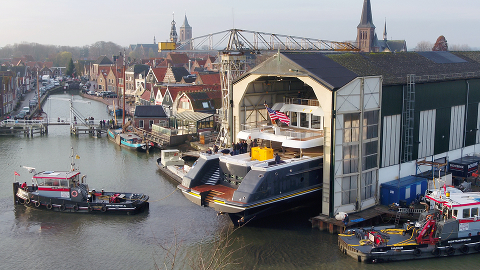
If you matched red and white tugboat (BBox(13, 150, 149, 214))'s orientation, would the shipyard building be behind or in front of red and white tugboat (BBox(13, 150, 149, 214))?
behind

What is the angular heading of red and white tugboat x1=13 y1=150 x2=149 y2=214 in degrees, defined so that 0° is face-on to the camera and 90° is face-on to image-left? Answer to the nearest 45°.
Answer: approximately 90°

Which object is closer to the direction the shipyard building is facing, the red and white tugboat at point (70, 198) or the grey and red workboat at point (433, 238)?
the red and white tugboat

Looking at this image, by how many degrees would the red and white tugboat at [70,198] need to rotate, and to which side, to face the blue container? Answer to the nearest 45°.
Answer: approximately 180°

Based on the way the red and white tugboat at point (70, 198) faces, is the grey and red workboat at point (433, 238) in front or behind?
behind

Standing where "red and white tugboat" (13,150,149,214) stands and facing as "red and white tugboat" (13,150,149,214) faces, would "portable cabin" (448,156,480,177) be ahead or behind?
behind

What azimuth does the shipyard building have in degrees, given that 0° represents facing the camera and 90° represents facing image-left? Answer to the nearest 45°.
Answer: approximately 45°

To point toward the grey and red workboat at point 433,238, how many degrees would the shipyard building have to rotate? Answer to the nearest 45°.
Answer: approximately 45° to its left
